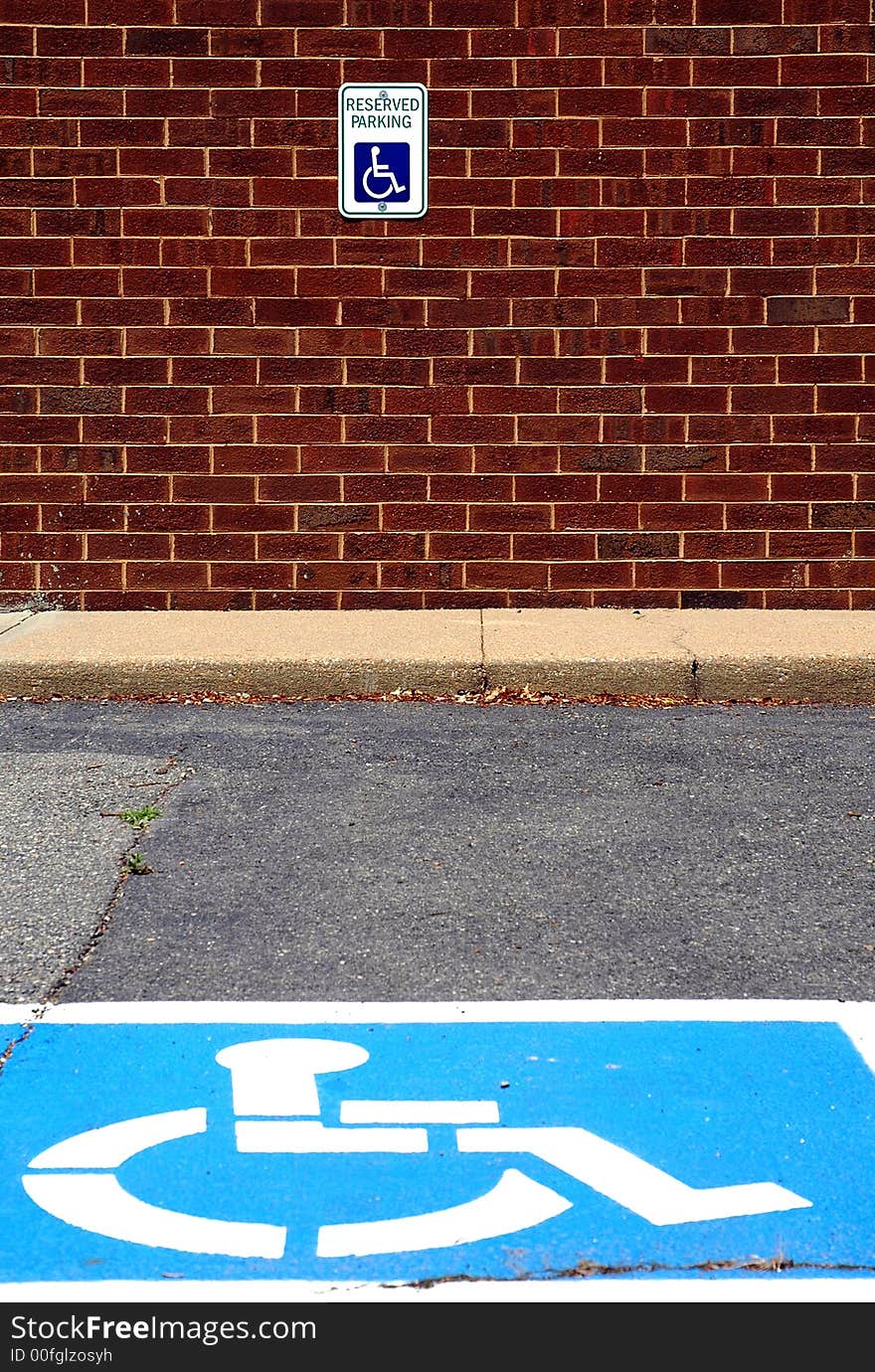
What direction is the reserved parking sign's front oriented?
toward the camera

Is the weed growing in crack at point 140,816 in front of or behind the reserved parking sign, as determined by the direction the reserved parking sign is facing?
in front

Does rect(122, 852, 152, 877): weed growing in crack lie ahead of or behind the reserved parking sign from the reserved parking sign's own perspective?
ahead
